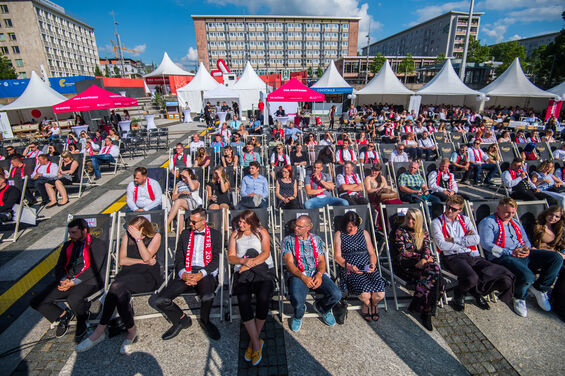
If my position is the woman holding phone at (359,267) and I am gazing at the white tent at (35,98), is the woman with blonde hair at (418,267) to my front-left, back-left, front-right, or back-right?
back-right

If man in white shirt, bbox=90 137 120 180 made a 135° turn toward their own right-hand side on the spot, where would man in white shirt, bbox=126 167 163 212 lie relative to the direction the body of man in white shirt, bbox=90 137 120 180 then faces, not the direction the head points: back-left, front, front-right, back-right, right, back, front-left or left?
back

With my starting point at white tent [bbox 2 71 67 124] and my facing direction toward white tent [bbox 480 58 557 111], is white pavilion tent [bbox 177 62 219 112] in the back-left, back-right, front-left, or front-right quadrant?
front-left

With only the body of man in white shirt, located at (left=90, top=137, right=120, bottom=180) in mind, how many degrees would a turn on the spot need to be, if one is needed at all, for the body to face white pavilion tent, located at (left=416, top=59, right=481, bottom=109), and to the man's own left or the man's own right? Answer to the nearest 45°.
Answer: approximately 135° to the man's own left

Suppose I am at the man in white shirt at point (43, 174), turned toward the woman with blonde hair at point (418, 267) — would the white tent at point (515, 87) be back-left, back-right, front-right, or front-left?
front-left

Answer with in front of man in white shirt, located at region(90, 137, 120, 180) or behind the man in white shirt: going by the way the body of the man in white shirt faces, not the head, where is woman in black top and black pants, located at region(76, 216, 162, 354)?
in front

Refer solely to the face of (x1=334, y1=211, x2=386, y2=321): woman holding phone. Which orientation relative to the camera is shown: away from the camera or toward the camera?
toward the camera

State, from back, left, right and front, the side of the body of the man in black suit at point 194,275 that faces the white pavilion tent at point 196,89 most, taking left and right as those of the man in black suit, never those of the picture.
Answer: back

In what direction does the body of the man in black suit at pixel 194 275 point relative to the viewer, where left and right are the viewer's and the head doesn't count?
facing the viewer

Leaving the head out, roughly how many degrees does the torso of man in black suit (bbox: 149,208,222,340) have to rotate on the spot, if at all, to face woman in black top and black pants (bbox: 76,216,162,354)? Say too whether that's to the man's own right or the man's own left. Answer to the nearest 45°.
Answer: approximately 90° to the man's own right

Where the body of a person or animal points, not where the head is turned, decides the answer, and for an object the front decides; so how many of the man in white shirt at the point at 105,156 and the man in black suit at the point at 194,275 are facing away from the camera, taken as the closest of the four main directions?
0

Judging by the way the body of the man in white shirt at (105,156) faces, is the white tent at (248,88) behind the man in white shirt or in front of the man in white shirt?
behind

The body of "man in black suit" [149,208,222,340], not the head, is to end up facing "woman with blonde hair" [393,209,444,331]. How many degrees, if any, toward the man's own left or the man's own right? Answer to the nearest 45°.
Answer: approximately 90° to the man's own left

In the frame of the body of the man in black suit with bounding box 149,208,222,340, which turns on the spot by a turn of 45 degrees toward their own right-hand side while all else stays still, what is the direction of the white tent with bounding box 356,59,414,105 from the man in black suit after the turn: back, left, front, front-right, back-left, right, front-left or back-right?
back

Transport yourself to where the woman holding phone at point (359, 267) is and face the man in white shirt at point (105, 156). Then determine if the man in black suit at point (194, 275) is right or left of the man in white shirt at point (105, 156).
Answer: left

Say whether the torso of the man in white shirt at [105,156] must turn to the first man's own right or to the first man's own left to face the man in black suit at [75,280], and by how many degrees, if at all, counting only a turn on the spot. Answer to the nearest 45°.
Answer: approximately 45° to the first man's own left

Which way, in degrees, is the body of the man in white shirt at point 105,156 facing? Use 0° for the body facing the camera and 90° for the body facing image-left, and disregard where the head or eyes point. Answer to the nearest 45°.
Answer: approximately 45°

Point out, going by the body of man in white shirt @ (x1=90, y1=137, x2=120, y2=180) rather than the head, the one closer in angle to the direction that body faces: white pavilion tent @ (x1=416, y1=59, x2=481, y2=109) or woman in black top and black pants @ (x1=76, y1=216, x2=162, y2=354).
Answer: the woman in black top and black pants

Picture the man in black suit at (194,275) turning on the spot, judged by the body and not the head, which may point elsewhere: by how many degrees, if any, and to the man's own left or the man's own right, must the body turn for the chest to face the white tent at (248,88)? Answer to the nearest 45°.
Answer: approximately 180°
